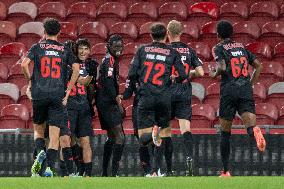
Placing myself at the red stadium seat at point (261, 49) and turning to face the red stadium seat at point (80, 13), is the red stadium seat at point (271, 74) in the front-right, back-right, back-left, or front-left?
back-left

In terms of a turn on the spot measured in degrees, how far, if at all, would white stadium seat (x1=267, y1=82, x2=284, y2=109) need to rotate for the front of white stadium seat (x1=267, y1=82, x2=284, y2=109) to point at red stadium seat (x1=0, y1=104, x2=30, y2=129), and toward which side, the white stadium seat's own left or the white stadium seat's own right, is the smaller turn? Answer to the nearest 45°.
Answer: approximately 90° to the white stadium seat's own right

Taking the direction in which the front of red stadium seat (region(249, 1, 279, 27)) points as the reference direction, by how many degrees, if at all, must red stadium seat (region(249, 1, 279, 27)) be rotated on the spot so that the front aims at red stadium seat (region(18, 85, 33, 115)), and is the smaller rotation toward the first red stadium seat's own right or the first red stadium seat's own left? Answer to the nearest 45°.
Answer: approximately 45° to the first red stadium seat's own right

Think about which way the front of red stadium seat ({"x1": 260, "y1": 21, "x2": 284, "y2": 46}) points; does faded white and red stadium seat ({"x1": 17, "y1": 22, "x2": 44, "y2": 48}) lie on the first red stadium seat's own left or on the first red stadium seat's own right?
on the first red stadium seat's own right
